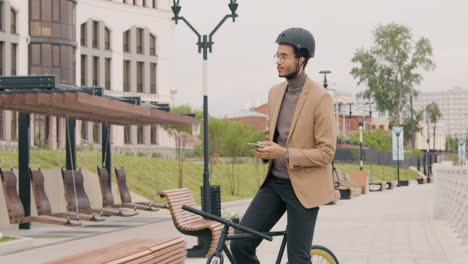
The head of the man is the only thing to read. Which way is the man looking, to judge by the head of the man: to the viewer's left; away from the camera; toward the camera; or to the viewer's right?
to the viewer's left

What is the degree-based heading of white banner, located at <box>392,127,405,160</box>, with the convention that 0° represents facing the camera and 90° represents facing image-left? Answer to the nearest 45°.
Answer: approximately 0°

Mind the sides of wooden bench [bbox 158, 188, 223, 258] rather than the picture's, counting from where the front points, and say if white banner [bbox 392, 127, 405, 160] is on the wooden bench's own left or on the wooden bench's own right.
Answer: on the wooden bench's own left

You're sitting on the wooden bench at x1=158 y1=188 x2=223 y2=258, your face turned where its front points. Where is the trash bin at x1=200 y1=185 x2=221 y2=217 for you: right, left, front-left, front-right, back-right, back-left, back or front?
back-left

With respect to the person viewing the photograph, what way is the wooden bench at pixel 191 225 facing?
facing the viewer and to the right of the viewer

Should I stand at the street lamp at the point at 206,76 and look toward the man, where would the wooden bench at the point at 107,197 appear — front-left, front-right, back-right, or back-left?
back-right

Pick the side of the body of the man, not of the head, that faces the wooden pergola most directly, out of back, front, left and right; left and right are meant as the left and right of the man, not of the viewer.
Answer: right

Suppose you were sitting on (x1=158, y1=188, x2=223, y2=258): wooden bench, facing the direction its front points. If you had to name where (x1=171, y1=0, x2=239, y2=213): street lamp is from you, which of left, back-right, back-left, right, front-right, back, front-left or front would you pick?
back-left

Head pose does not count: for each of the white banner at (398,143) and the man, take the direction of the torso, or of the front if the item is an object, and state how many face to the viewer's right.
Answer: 0

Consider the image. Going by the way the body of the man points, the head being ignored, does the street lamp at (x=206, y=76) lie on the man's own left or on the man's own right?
on the man's own right

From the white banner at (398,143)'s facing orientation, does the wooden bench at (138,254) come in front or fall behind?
in front
